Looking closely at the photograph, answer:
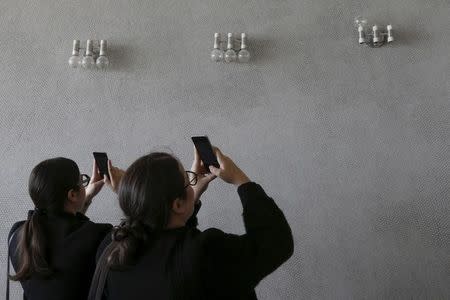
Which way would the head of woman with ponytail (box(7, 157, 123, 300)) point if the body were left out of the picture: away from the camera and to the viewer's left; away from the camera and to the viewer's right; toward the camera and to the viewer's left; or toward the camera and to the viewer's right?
away from the camera and to the viewer's right

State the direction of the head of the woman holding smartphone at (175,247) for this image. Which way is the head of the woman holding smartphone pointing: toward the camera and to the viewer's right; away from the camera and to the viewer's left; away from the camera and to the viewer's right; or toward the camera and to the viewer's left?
away from the camera and to the viewer's right

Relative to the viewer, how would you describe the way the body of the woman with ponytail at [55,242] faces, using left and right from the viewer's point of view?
facing away from the viewer and to the right of the viewer

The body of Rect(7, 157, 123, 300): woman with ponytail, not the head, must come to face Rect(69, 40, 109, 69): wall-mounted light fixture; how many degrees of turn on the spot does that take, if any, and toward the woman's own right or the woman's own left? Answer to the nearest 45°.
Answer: approximately 45° to the woman's own left

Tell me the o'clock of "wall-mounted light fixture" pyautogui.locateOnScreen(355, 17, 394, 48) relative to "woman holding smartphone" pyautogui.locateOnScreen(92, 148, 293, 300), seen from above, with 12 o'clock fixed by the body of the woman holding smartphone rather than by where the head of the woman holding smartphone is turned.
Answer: The wall-mounted light fixture is roughly at 12 o'clock from the woman holding smartphone.

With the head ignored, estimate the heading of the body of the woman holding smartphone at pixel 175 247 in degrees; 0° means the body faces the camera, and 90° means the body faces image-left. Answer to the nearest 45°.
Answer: approximately 225°

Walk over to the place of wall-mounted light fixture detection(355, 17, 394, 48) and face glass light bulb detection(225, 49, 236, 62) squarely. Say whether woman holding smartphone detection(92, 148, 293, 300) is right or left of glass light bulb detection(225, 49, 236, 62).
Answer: left
